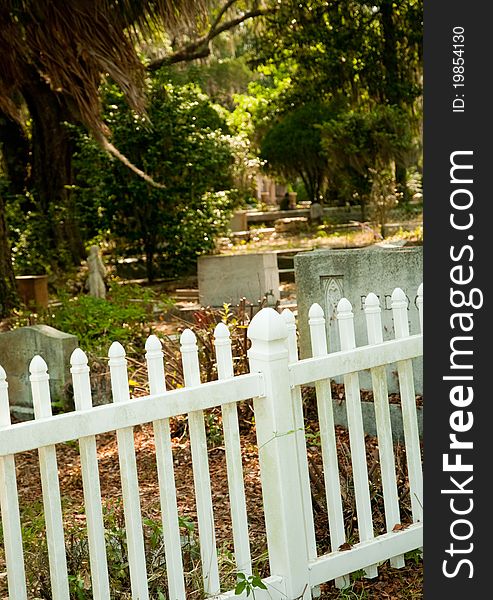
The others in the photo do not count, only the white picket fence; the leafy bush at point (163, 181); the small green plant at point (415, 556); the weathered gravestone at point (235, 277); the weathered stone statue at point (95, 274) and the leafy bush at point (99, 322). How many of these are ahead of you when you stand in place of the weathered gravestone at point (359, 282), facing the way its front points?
2

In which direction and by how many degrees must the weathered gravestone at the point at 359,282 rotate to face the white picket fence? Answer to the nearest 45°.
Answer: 0° — it already faces it

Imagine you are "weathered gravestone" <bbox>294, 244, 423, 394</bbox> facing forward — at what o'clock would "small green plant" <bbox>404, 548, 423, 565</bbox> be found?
The small green plant is roughly at 12 o'clock from the weathered gravestone.

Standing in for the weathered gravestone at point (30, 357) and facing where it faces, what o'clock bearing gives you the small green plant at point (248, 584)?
The small green plant is roughly at 10 o'clock from the weathered gravestone.

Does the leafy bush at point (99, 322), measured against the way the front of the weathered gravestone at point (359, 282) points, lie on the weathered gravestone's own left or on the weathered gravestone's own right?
on the weathered gravestone's own right

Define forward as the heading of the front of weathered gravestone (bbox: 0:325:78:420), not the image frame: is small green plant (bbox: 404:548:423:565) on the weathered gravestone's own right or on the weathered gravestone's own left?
on the weathered gravestone's own left

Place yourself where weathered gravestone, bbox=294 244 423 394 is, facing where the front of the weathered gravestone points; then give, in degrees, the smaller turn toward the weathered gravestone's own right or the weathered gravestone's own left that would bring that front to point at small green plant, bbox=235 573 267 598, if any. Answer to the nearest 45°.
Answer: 0° — it already faces it

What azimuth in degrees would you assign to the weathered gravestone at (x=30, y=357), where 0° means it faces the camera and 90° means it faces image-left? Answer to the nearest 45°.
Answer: approximately 45°

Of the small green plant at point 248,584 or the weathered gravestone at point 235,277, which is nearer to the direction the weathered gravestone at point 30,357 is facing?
the small green plant

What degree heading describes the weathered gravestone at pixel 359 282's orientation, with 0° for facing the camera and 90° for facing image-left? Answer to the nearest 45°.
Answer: approximately 0°

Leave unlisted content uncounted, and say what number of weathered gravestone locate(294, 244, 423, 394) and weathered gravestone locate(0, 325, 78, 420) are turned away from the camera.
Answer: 0

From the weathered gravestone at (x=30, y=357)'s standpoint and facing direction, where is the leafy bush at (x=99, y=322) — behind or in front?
behind
